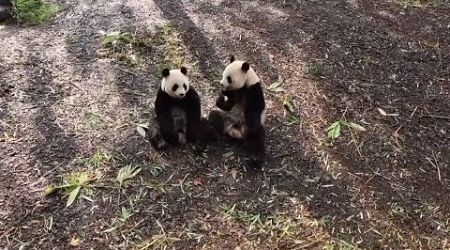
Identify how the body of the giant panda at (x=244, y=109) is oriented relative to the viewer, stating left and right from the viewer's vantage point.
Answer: facing the viewer and to the left of the viewer

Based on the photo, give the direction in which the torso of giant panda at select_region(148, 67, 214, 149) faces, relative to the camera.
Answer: toward the camera

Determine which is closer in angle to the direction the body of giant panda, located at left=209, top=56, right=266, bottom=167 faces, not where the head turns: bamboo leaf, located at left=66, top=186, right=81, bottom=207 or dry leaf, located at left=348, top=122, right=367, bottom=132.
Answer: the bamboo leaf

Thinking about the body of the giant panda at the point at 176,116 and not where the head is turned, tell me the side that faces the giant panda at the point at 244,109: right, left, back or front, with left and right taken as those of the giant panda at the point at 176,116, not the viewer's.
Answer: left

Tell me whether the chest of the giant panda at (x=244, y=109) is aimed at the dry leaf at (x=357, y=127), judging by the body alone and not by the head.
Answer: no

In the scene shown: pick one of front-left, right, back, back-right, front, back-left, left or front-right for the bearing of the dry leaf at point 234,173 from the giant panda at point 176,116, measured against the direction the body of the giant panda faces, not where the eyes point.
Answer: front-left

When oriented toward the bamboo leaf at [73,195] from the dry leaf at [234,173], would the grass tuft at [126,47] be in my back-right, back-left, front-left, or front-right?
front-right

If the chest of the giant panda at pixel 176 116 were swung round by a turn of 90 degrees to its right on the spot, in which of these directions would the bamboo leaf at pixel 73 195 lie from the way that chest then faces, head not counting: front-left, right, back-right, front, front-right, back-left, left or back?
front-left

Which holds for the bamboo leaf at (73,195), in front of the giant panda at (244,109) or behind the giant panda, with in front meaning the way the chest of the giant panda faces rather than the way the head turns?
in front

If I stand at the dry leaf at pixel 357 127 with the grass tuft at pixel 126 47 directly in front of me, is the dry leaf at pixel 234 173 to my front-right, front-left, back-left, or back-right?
front-left

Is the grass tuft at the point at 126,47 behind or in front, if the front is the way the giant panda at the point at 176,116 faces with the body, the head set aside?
behind

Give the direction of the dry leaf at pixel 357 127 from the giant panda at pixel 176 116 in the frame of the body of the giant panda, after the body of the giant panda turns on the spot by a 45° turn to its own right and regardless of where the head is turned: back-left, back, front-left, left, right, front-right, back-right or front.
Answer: back-left

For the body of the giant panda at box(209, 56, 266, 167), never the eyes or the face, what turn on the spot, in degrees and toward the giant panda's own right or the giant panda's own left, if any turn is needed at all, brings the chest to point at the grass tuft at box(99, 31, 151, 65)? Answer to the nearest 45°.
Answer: approximately 90° to the giant panda's own right

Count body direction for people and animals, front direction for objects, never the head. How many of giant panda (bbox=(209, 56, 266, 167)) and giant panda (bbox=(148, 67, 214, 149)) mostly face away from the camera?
0
